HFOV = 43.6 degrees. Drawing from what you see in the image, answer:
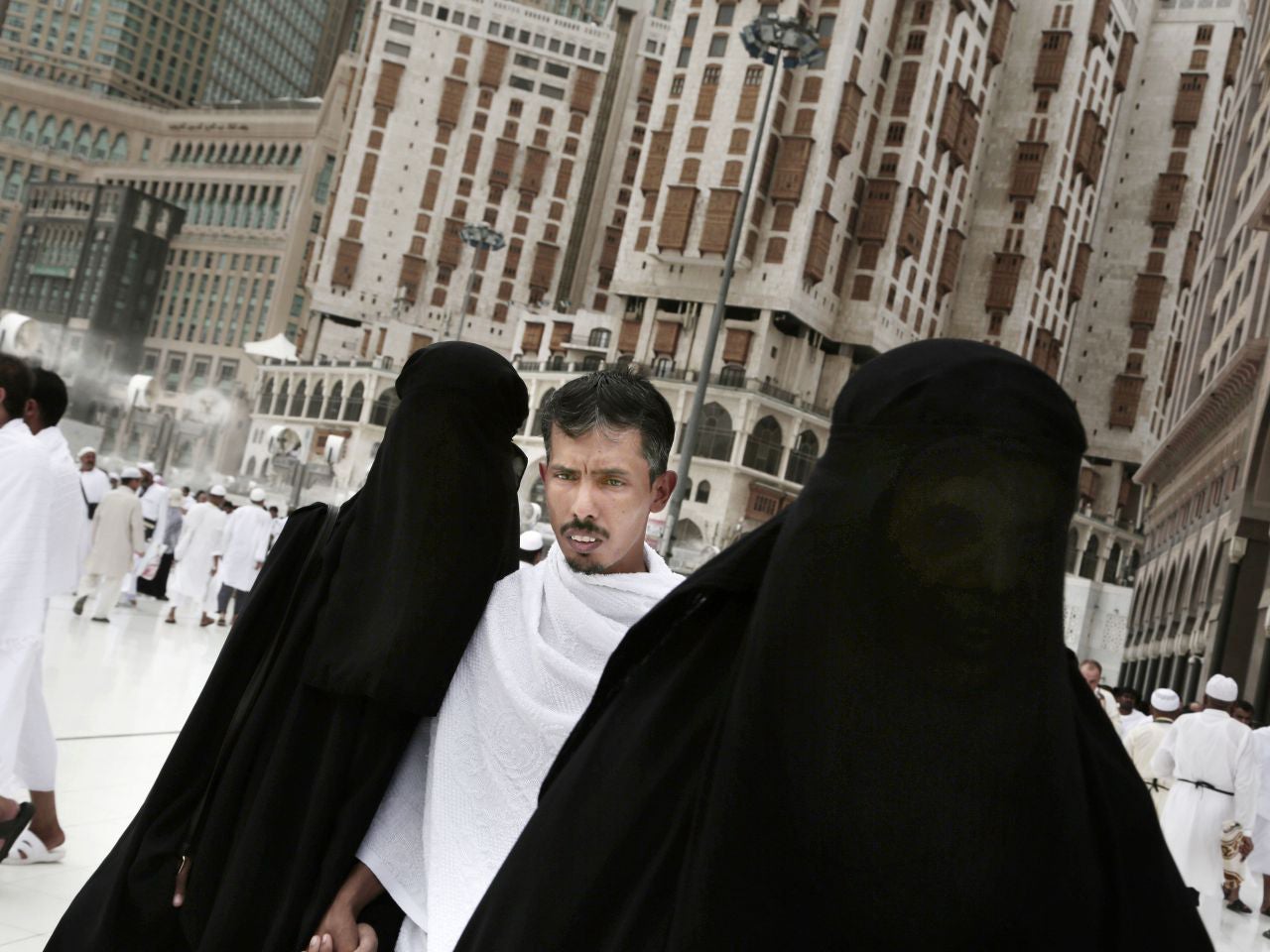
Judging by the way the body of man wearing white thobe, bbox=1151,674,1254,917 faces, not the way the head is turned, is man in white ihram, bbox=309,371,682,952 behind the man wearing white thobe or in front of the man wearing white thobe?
behind

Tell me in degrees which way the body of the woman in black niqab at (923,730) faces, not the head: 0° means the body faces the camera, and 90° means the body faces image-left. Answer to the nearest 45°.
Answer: approximately 315°

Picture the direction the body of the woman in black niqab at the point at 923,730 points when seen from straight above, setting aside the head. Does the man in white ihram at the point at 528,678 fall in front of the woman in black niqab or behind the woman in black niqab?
behind

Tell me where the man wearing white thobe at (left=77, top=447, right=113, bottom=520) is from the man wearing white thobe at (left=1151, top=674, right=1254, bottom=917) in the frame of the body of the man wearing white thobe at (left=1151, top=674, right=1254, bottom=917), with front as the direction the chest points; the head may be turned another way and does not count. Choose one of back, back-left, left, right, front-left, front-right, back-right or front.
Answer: left

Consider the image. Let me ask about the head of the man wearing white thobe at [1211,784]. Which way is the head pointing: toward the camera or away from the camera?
away from the camera
